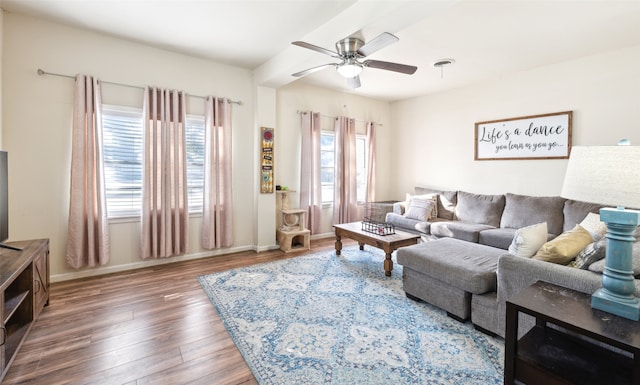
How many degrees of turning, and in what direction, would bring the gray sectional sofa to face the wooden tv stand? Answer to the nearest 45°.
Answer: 0° — it already faces it

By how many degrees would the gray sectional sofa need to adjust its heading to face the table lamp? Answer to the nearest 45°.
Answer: approximately 90° to its left

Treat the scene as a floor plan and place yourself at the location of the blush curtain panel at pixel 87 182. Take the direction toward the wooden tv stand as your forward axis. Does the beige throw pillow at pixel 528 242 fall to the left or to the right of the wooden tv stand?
left

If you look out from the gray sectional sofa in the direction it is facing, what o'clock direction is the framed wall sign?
The framed wall sign is roughly at 5 o'clock from the gray sectional sofa.

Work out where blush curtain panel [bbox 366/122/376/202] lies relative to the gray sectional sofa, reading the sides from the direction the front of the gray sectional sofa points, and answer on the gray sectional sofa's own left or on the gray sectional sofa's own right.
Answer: on the gray sectional sofa's own right

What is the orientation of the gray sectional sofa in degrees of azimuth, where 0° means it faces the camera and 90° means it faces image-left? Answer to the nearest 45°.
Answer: approximately 45°

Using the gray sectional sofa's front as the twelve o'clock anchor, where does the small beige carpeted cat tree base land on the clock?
The small beige carpeted cat tree base is roughly at 2 o'clock from the gray sectional sofa.
